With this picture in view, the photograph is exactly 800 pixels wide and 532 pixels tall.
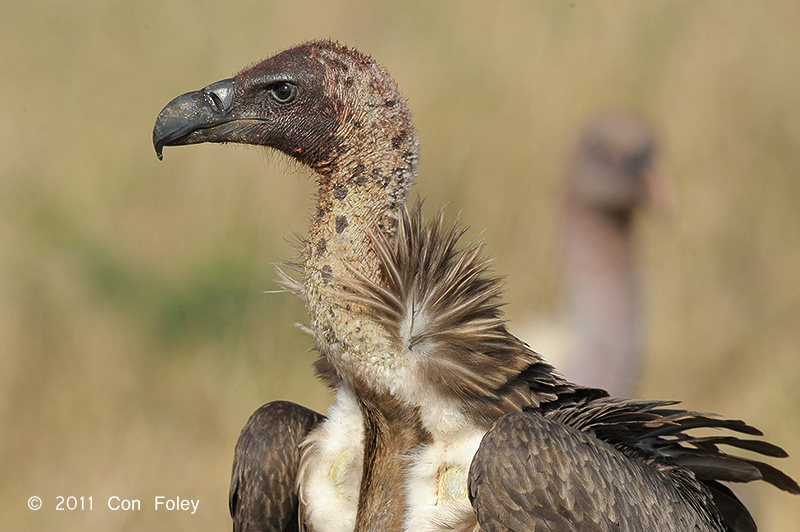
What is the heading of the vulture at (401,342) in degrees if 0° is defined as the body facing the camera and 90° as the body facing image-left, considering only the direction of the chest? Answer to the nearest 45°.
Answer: approximately 45°

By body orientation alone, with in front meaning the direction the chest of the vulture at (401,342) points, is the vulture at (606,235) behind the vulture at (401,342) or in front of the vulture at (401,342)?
behind
